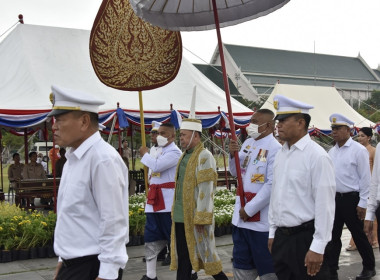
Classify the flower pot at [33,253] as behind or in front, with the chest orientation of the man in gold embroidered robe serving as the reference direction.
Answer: in front

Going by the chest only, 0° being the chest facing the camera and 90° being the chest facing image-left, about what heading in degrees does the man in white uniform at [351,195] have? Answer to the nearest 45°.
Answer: approximately 45°

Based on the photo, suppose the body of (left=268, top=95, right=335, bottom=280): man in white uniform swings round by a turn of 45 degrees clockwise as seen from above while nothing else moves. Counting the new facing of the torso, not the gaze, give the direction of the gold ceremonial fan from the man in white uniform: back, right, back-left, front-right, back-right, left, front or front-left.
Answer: front-right

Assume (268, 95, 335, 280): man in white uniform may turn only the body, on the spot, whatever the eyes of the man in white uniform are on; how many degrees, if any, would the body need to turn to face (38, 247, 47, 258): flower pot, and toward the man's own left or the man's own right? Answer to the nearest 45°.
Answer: approximately 90° to the man's own right

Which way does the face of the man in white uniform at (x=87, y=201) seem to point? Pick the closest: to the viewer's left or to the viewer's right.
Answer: to the viewer's left

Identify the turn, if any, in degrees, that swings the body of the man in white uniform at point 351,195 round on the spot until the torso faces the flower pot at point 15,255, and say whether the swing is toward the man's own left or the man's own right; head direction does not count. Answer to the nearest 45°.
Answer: approximately 45° to the man's own right

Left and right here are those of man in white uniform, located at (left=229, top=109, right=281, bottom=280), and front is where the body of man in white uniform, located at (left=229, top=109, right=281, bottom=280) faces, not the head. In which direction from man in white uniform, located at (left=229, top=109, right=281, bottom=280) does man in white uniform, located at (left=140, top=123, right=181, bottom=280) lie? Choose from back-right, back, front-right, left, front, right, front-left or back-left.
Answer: right
